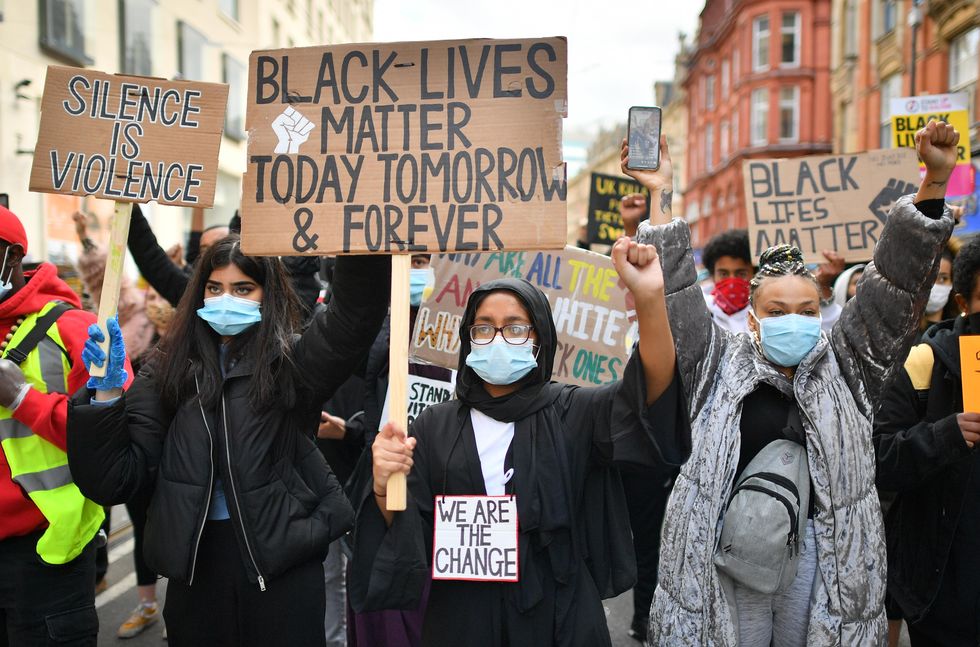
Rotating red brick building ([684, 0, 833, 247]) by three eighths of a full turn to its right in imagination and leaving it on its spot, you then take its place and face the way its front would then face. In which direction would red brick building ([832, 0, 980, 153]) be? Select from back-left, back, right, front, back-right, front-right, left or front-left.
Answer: back

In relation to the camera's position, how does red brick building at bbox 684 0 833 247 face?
facing the viewer and to the left of the viewer

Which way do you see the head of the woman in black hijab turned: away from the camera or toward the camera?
toward the camera

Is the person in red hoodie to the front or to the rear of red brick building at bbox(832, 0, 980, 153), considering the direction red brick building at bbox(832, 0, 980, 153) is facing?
to the front

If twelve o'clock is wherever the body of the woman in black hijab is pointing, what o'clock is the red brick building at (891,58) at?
The red brick building is roughly at 7 o'clock from the woman in black hijab.

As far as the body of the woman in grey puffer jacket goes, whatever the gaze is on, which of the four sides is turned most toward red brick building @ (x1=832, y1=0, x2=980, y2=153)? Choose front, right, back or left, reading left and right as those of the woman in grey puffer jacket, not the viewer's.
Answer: back

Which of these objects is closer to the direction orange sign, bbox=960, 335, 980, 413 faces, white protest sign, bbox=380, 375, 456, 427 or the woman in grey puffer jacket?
the woman in grey puffer jacket

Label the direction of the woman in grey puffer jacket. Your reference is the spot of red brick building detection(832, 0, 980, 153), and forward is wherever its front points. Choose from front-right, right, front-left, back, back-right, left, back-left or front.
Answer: front-left

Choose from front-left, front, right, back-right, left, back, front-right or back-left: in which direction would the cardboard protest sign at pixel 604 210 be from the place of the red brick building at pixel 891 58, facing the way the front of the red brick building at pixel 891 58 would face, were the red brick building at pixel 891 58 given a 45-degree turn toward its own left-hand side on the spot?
front

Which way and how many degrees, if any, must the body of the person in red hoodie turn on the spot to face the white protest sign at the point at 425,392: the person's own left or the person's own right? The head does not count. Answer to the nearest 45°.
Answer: approximately 135° to the person's own left

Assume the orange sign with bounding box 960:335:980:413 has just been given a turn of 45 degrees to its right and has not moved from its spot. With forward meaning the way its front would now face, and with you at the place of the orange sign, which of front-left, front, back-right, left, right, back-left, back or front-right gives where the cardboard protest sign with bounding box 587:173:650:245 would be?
right

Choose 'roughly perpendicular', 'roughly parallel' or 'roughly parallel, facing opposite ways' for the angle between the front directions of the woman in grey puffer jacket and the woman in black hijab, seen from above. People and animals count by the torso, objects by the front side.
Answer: roughly parallel

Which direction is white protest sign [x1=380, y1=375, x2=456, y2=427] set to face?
toward the camera

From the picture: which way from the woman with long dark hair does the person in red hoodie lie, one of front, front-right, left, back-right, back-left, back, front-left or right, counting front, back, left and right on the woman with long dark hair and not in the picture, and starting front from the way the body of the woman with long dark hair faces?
back-right

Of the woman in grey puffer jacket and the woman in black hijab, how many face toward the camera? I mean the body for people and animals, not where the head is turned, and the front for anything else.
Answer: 2

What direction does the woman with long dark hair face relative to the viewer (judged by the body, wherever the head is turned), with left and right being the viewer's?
facing the viewer
